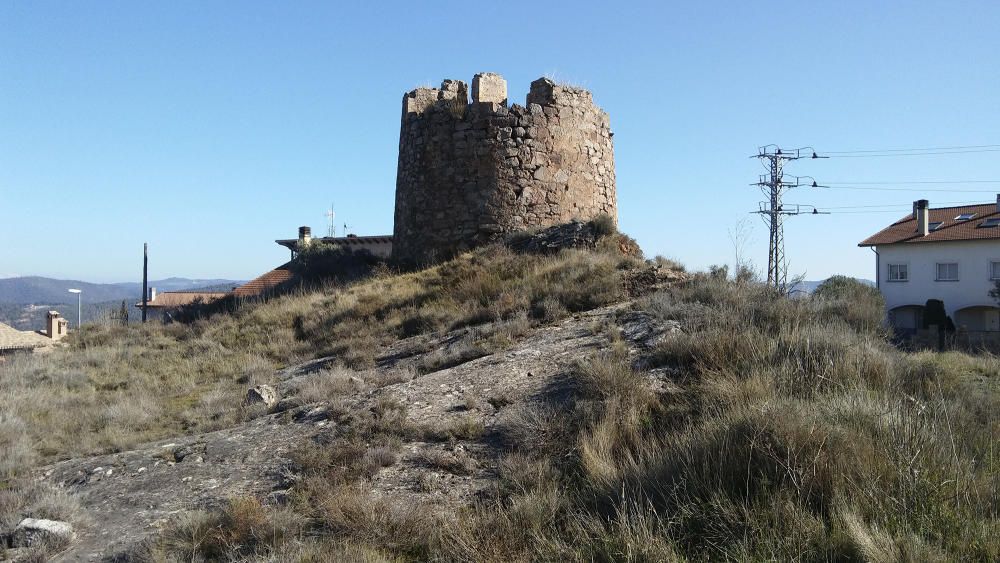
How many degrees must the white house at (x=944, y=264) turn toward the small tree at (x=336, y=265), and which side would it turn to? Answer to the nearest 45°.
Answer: approximately 45° to its right

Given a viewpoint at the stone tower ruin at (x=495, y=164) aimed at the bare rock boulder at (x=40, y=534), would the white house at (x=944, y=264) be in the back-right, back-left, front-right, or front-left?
back-left

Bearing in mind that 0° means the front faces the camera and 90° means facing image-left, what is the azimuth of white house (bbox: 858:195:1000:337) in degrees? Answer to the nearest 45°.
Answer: approximately 0°

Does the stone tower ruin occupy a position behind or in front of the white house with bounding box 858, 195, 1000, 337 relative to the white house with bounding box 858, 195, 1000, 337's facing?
in front

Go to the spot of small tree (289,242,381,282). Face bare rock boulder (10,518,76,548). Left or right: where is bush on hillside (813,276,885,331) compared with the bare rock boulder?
left

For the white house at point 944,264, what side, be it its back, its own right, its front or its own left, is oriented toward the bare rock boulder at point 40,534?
front

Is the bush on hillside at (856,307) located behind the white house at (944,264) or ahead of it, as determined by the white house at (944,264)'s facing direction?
ahead
